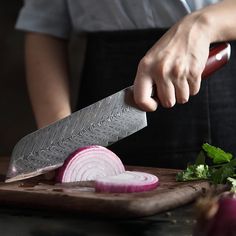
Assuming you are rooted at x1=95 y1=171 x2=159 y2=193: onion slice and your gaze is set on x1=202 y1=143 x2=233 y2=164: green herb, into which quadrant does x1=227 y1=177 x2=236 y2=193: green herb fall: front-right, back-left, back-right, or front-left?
front-right

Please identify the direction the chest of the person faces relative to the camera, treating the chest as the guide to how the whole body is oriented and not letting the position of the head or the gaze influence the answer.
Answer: toward the camera

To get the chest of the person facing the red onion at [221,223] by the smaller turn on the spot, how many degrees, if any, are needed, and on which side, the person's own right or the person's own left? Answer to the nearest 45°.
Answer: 0° — they already face it

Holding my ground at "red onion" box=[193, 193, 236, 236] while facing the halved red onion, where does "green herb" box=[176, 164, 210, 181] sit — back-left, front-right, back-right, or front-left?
front-right
